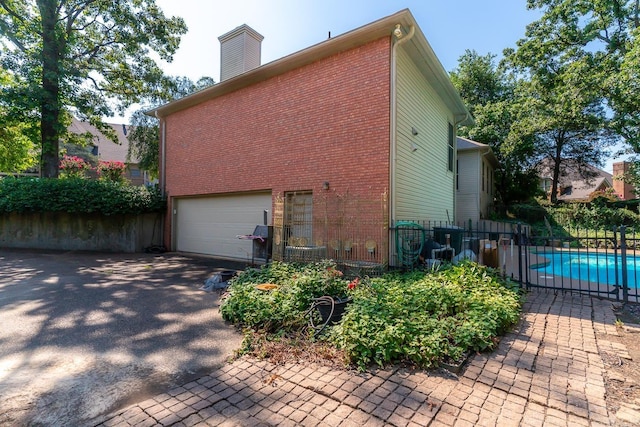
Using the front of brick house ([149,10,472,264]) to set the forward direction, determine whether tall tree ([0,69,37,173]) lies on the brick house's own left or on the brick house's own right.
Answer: on the brick house's own right

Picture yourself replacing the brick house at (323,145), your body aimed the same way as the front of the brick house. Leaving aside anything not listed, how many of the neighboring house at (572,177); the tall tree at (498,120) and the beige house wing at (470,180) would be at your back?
3

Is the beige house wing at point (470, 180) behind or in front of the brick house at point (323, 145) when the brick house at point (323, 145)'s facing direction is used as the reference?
behind

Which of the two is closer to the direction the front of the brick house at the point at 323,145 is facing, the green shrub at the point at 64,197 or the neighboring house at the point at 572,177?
the green shrub

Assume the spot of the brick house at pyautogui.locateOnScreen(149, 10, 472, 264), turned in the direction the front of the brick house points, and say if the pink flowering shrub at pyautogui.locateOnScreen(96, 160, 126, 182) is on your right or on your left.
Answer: on your right

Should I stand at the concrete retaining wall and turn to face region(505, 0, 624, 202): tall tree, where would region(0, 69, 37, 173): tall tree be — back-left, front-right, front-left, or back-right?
back-left
